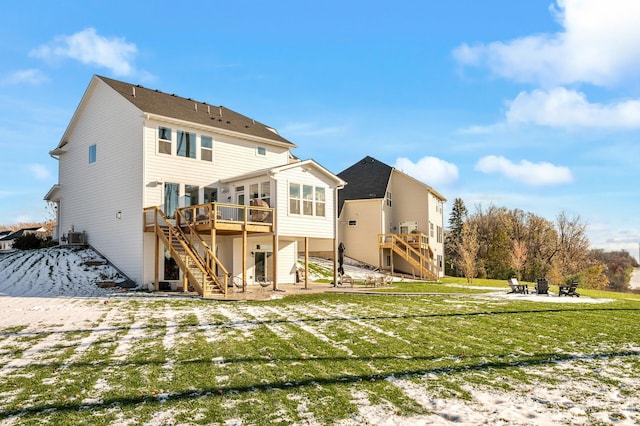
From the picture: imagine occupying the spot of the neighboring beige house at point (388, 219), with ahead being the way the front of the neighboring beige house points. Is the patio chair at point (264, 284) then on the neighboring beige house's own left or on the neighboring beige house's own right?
on the neighboring beige house's own left

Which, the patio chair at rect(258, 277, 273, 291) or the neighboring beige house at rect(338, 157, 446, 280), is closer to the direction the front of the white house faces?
the neighboring beige house

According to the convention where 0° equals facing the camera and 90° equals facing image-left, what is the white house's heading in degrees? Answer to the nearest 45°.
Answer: approximately 135°

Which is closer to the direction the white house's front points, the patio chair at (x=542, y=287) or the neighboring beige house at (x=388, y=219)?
the neighboring beige house

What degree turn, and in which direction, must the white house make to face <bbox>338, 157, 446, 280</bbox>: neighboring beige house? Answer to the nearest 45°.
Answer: approximately 90° to its right

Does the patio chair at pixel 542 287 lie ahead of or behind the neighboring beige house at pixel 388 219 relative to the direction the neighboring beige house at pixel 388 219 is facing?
behind

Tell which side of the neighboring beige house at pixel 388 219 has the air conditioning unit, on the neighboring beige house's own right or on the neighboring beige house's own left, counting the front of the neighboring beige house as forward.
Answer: on the neighboring beige house's own left

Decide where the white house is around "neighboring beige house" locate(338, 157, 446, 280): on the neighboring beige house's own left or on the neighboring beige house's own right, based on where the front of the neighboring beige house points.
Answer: on the neighboring beige house's own left

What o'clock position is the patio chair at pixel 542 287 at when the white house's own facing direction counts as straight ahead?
The patio chair is roughly at 5 o'clock from the white house.

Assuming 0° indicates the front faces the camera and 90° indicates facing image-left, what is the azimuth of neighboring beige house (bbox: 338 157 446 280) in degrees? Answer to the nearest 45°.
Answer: approximately 135°
